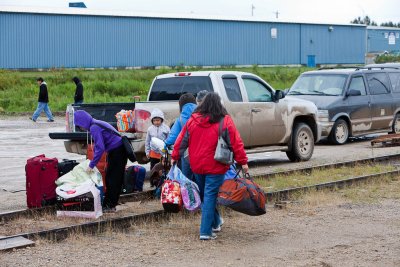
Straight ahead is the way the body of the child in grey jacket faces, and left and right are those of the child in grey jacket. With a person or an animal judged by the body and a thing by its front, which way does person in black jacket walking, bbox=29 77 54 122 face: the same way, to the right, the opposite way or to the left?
to the right

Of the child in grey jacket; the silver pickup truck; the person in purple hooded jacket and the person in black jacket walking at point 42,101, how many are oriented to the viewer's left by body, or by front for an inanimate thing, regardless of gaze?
2

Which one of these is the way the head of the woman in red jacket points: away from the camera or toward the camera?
away from the camera

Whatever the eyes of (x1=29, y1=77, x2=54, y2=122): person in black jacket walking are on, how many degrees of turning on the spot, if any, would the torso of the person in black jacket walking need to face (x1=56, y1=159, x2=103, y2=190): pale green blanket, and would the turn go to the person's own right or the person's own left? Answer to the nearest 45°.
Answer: approximately 90° to the person's own left

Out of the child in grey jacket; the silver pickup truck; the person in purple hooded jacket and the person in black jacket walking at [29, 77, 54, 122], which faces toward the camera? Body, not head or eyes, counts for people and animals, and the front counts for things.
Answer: the child in grey jacket

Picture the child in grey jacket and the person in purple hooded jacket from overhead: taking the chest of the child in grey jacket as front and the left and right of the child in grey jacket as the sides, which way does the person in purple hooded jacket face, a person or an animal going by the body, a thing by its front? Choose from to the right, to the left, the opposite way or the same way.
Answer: to the right

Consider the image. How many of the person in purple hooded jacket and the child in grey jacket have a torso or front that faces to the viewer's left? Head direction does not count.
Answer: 1

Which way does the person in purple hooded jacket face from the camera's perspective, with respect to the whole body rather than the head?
to the viewer's left

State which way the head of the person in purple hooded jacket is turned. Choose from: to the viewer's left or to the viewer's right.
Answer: to the viewer's left

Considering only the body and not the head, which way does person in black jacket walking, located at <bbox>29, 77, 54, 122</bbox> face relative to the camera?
to the viewer's left

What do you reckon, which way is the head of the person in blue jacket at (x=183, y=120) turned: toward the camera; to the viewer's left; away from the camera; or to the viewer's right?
away from the camera

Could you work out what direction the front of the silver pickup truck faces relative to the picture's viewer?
facing away from the viewer and to the right of the viewer
